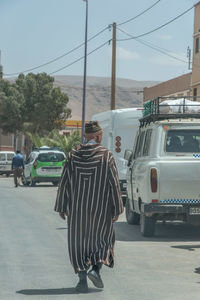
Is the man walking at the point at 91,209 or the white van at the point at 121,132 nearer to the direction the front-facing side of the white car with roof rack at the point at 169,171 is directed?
the white van

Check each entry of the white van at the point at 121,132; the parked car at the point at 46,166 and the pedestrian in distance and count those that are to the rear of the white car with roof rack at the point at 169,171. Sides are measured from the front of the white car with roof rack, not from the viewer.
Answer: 0

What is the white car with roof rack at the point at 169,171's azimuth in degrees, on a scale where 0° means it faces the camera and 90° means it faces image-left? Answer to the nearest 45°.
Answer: approximately 180°

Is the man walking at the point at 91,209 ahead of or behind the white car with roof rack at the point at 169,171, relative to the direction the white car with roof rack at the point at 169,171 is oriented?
behind

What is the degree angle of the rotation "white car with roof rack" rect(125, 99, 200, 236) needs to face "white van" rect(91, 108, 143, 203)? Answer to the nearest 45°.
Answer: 0° — it already faces it
